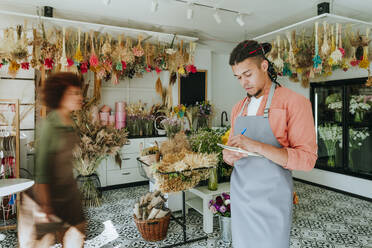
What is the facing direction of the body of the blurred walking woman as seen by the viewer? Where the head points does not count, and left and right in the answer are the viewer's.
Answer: facing to the right of the viewer

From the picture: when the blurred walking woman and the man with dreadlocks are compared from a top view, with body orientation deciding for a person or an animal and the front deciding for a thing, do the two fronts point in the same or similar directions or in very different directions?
very different directions

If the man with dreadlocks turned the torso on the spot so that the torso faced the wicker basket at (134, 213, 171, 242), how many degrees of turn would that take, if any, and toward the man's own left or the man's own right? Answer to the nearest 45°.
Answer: approximately 90° to the man's own right

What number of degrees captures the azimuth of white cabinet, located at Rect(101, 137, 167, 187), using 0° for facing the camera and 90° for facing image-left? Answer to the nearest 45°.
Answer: approximately 0°

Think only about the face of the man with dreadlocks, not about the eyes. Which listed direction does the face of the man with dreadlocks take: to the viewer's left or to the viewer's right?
to the viewer's left

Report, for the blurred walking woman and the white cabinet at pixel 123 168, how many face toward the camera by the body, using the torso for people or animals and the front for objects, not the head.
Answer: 1

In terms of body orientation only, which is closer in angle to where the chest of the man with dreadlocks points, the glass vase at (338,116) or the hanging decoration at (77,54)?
the hanging decoration

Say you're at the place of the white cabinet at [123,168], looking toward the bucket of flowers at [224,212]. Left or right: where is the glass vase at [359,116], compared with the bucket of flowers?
left

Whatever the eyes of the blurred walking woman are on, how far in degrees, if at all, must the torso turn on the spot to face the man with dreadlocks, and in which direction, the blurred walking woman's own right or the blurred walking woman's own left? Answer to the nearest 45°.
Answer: approximately 45° to the blurred walking woman's own right

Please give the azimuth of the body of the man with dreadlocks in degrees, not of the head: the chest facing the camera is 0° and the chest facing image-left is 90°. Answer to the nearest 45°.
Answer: approximately 45°
